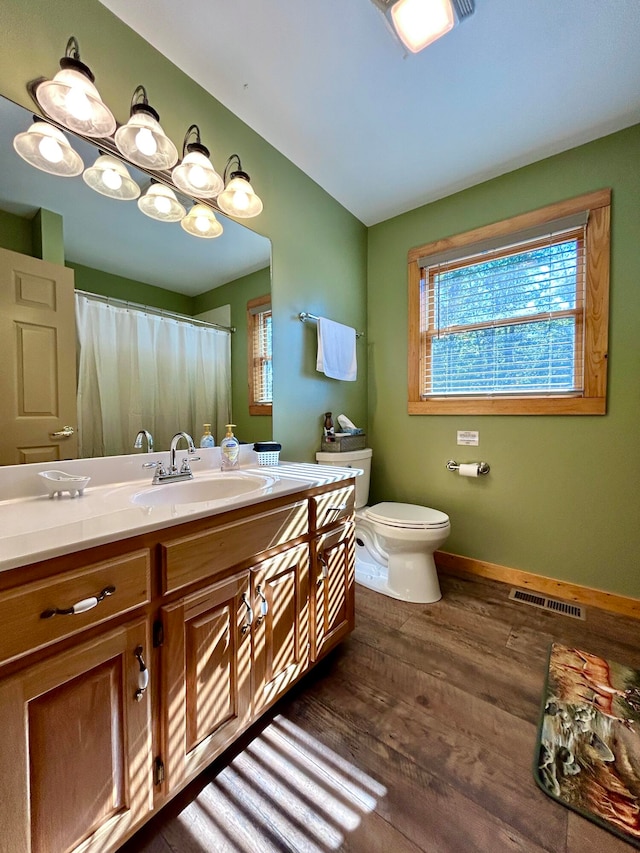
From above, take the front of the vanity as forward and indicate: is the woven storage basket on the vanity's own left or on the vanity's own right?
on the vanity's own left

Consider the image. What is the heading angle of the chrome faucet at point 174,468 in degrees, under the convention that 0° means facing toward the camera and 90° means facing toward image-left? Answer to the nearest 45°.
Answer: approximately 315°

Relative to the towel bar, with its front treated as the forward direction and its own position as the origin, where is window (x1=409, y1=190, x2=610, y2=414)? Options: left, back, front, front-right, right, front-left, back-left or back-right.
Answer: front-left

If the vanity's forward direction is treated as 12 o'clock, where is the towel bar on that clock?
The towel bar is roughly at 9 o'clock from the vanity.

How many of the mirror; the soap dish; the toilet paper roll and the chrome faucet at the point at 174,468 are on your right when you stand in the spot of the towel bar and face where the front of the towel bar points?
3

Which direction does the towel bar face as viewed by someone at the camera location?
facing the viewer and to the right of the viewer

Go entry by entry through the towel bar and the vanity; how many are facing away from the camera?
0

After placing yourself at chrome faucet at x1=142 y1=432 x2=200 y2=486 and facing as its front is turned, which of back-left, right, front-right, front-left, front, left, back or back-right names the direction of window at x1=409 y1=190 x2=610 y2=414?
front-left

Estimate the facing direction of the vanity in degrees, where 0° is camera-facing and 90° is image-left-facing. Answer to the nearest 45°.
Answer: approximately 315°

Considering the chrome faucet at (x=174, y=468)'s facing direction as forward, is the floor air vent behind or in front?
in front

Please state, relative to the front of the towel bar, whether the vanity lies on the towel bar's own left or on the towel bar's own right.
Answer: on the towel bar's own right

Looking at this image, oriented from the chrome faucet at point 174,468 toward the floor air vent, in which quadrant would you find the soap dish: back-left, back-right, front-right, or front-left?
back-right

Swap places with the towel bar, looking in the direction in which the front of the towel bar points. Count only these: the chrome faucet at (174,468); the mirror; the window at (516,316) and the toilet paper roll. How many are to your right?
2

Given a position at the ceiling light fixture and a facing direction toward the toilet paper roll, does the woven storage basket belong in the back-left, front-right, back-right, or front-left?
front-left

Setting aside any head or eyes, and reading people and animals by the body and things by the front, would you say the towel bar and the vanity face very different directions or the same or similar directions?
same or similar directions

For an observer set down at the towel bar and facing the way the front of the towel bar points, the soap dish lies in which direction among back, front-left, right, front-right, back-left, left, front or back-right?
right

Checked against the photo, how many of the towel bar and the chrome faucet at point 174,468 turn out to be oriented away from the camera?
0

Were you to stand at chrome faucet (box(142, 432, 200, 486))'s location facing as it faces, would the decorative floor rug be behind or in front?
in front

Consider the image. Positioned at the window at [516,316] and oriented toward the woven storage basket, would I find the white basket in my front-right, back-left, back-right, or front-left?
front-left
